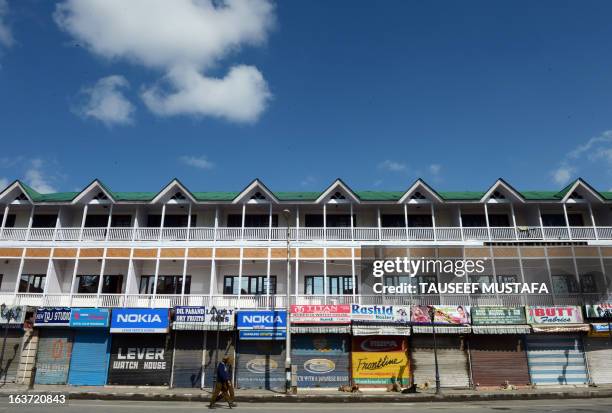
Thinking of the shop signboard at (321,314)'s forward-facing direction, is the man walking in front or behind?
in front

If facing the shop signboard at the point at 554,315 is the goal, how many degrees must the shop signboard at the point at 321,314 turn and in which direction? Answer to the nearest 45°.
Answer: approximately 90° to its left

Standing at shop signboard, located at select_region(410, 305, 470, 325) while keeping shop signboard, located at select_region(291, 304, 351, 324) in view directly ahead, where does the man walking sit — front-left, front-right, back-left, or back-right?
front-left

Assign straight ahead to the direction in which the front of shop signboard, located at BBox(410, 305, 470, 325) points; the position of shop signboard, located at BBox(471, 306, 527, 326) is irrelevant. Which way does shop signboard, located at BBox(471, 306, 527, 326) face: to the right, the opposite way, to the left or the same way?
the same way

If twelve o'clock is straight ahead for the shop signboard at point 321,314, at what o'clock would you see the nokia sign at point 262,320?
The nokia sign is roughly at 3 o'clock from the shop signboard.

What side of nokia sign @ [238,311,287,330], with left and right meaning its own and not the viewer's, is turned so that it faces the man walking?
front

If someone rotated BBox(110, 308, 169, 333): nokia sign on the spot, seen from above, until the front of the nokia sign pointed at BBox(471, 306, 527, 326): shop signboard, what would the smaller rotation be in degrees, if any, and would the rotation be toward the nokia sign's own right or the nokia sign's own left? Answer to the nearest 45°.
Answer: approximately 90° to the nokia sign's own left

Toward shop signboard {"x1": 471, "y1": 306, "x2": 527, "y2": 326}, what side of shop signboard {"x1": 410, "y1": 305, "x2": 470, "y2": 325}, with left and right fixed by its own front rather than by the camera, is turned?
left

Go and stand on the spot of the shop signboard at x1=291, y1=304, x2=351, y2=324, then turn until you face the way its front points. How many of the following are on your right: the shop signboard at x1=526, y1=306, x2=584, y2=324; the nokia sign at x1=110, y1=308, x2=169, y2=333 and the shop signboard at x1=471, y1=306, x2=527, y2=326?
1

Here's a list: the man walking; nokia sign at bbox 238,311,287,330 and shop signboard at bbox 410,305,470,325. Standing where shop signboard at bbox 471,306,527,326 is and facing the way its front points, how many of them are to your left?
0

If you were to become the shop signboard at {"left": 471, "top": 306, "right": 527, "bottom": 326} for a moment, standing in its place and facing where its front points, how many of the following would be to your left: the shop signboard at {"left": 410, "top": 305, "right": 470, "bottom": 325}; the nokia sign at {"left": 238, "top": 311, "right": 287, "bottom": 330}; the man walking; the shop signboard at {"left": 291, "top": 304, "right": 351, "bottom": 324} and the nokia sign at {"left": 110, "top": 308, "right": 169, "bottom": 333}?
0

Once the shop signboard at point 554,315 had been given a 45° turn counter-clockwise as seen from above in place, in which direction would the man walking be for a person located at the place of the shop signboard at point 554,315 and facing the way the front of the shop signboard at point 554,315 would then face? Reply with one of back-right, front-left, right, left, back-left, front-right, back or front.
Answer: right

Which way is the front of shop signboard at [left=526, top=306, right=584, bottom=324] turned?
toward the camera

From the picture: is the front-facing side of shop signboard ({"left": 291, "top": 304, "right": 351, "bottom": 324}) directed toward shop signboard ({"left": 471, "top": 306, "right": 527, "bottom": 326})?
no

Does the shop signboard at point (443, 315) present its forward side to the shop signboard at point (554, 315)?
no

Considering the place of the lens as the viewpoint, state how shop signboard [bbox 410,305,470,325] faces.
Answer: facing the viewer

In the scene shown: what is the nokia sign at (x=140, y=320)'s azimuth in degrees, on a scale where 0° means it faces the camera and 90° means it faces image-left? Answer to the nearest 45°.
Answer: approximately 0°
